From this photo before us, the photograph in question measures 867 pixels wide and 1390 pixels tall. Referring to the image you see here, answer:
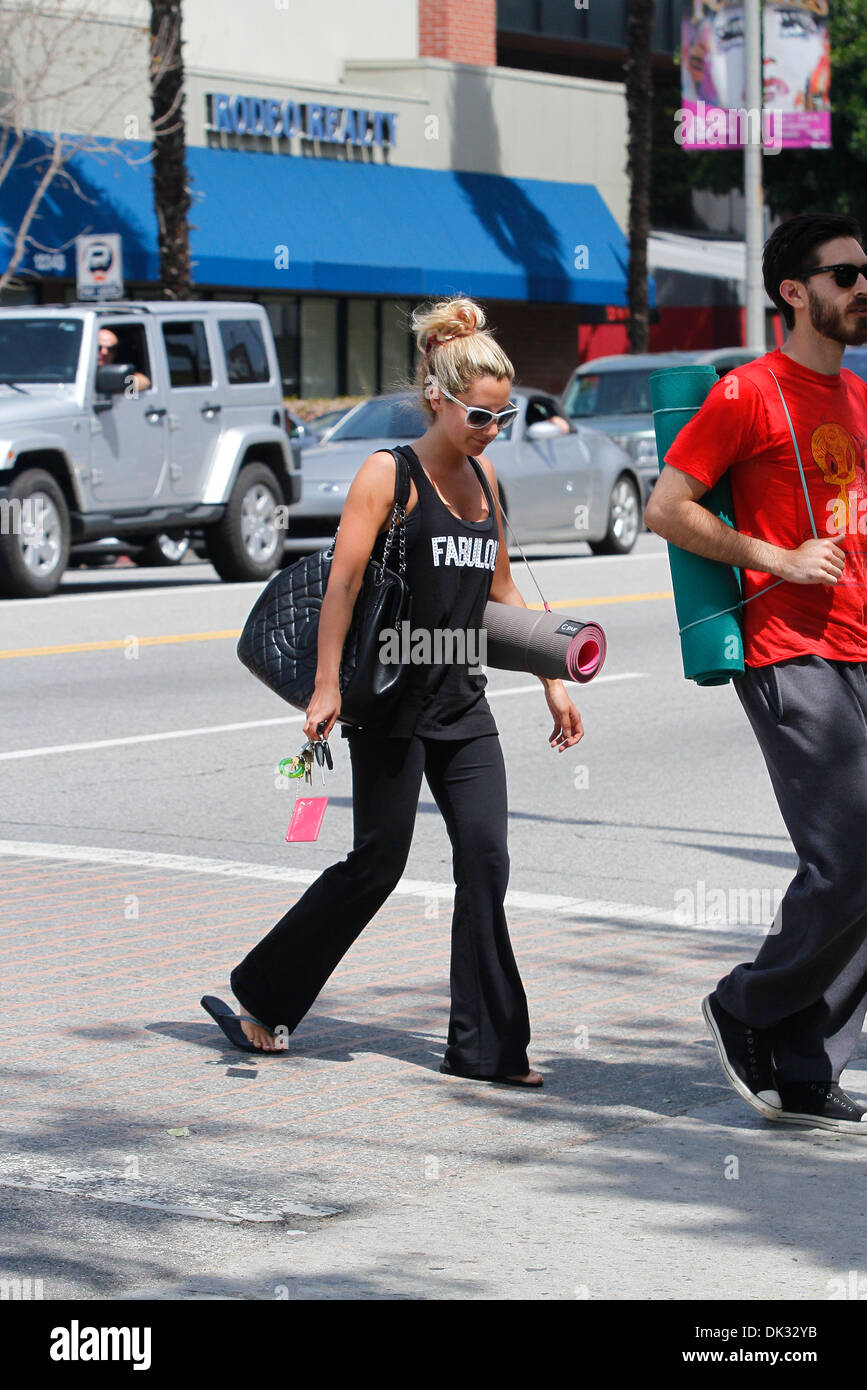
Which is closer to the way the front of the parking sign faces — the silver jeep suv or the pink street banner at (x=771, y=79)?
the silver jeep suv

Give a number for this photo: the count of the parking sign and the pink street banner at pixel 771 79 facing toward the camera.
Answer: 2

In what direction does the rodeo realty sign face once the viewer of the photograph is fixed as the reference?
facing the viewer and to the right of the viewer

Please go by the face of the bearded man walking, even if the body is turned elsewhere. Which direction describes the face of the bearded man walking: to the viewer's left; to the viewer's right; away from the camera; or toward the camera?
to the viewer's right

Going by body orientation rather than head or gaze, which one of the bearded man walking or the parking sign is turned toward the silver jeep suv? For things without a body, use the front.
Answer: the parking sign

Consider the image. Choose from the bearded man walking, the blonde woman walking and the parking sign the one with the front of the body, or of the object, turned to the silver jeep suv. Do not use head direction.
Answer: the parking sign

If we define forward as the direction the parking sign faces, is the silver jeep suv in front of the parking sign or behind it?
in front

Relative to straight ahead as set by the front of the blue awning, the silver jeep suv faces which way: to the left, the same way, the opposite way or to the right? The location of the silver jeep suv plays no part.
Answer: to the right

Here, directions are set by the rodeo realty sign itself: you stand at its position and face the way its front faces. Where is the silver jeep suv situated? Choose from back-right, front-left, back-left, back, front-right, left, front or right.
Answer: front-right

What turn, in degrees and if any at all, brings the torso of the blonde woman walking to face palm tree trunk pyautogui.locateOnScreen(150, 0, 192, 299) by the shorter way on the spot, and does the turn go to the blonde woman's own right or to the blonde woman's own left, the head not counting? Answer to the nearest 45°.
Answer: approximately 135° to the blonde woman's own left

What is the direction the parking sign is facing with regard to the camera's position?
facing the viewer

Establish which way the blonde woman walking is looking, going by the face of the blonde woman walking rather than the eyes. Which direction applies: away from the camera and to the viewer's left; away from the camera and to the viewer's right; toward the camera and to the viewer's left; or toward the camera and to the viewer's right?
toward the camera and to the viewer's right

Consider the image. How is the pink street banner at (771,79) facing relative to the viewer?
toward the camera
